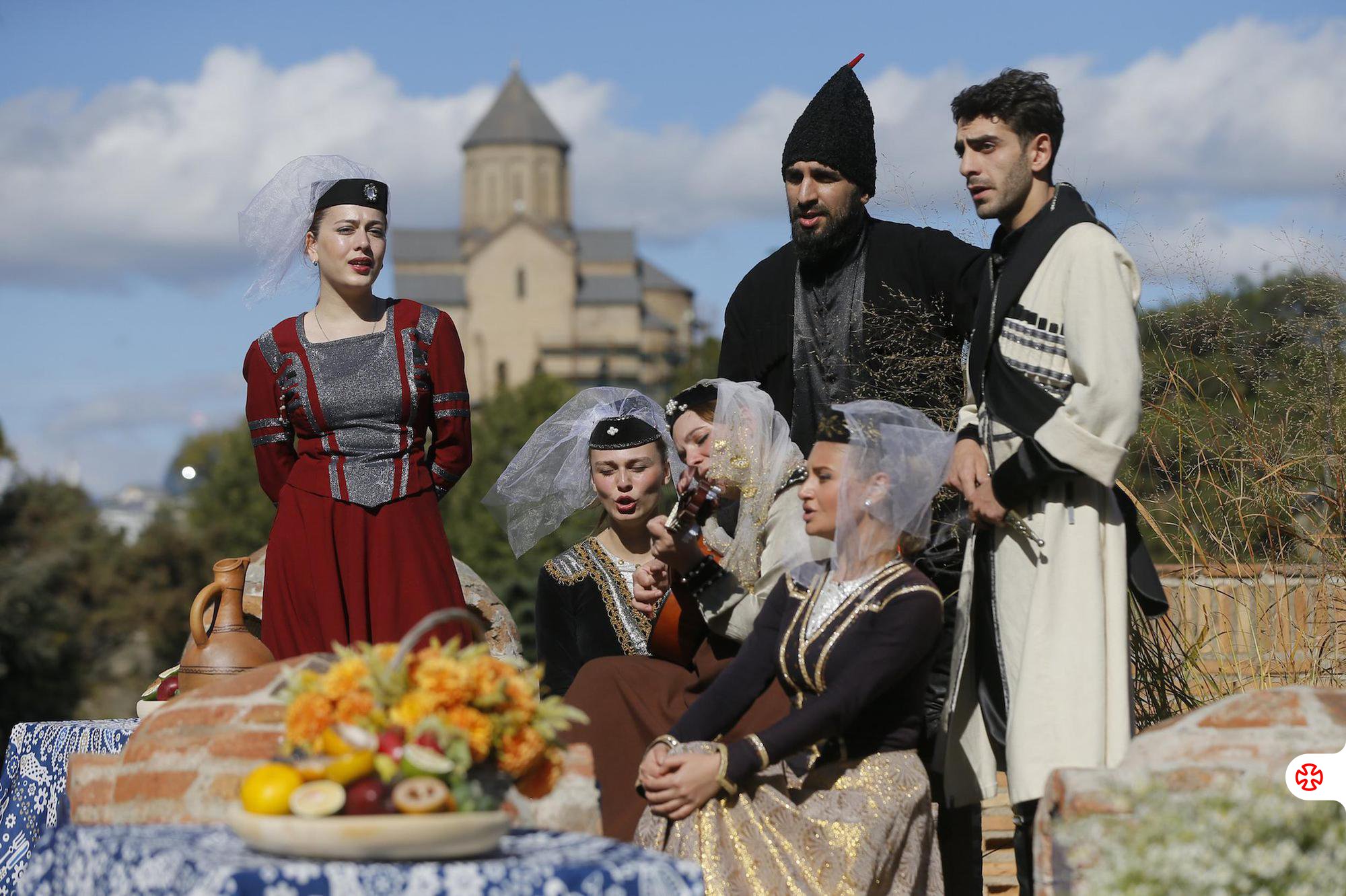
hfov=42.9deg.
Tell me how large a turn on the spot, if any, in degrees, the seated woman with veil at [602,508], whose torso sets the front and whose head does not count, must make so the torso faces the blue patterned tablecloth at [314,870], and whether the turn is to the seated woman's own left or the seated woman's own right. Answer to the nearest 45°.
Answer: approximately 45° to the seated woman's own right

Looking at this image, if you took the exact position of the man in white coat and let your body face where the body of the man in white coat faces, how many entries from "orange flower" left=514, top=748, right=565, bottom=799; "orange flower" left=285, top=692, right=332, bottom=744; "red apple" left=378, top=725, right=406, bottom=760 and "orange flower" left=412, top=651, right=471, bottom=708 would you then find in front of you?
4

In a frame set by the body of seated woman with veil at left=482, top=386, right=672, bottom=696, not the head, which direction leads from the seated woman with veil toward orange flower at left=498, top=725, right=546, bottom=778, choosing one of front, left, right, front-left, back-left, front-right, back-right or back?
front-right

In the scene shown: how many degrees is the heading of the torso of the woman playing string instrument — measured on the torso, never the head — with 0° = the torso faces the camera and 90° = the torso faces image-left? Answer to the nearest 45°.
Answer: approximately 90°

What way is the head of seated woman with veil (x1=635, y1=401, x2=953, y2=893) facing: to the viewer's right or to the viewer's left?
to the viewer's left

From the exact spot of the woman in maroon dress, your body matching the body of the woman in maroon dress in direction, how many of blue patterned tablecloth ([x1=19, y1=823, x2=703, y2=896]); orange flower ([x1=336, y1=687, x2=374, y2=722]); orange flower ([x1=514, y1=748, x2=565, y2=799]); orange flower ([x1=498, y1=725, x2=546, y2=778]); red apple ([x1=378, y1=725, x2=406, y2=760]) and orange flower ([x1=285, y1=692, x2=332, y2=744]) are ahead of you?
6

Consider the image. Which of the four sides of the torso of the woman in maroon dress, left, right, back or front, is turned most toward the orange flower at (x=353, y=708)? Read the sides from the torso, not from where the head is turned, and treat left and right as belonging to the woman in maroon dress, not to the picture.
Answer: front

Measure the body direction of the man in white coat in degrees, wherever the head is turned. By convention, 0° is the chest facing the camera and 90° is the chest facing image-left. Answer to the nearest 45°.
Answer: approximately 45°

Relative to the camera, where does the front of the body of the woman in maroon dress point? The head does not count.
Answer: toward the camera

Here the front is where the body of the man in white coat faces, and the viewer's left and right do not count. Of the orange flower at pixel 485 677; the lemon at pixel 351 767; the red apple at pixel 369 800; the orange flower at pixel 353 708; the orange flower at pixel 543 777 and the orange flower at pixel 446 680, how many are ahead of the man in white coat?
6

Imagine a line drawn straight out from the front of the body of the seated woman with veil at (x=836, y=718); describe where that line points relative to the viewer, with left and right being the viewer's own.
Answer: facing the viewer and to the left of the viewer
